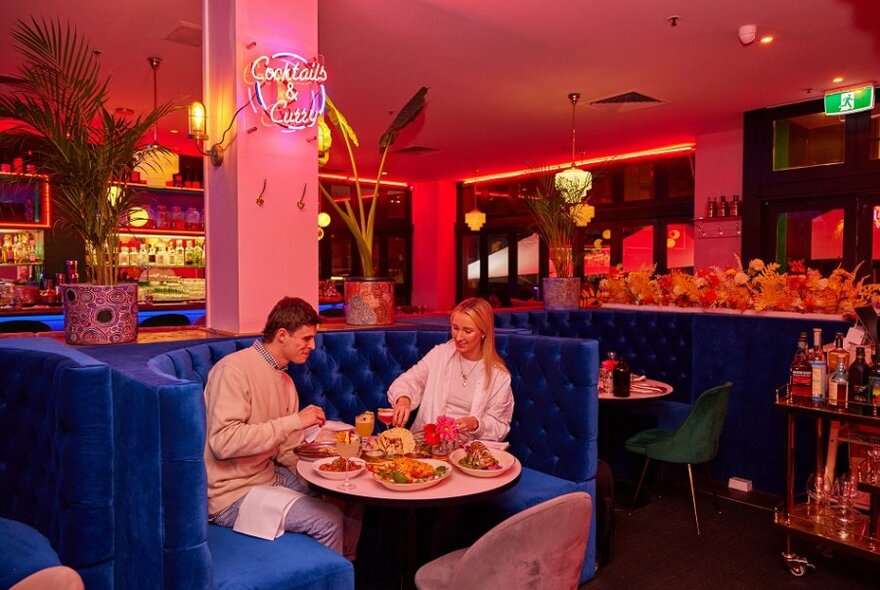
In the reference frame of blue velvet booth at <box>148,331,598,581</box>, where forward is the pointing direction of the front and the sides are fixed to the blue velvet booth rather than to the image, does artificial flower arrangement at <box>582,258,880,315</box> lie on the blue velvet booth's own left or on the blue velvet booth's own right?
on the blue velvet booth's own left

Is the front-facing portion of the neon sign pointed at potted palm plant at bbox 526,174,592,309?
no

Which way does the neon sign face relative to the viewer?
toward the camera

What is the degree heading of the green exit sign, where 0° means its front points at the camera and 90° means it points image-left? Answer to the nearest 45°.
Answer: approximately 45°

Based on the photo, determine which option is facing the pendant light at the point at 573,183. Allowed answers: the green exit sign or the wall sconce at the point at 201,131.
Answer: the green exit sign

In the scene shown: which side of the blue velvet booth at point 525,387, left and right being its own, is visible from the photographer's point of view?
front

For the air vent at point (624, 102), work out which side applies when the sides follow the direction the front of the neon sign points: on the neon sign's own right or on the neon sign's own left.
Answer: on the neon sign's own left

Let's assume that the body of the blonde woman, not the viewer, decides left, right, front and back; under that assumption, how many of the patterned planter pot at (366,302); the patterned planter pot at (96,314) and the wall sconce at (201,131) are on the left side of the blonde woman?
0

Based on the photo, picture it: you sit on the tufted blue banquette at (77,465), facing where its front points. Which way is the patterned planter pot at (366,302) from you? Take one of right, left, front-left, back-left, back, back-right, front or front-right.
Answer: back

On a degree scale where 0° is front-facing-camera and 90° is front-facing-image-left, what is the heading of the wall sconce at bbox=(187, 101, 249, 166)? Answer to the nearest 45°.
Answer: approximately 45°

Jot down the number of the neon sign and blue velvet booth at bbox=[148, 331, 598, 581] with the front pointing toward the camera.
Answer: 2

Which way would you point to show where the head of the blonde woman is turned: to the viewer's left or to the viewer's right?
to the viewer's left

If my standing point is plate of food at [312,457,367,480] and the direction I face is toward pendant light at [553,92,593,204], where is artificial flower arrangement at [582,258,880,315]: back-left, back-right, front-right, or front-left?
front-right

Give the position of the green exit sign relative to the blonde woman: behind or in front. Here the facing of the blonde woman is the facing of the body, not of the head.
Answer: behind

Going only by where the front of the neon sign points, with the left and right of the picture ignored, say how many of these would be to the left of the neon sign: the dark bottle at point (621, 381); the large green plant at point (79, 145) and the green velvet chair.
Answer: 2

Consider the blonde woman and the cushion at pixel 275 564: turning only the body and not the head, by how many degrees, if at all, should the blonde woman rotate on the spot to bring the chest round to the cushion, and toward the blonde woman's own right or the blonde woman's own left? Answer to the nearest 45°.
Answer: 0° — they already face it
